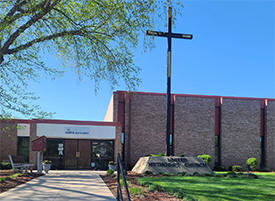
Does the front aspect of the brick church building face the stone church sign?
yes

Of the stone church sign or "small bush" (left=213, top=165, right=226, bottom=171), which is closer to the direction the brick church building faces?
the stone church sign

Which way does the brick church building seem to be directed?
toward the camera

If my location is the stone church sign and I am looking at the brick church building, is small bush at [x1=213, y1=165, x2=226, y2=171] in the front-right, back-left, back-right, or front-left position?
front-right
